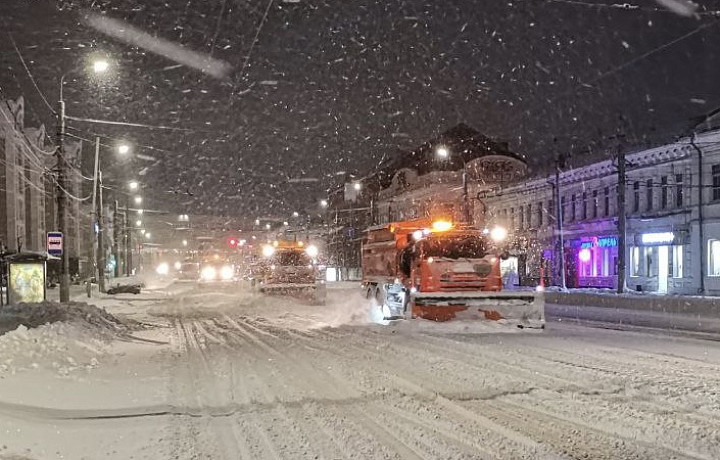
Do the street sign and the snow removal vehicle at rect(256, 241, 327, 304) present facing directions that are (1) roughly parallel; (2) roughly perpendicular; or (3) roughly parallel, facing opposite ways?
roughly parallel

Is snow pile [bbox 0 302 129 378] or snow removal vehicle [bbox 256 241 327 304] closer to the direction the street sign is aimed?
the snow pile

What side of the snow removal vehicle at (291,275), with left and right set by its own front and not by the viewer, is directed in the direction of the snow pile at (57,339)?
front

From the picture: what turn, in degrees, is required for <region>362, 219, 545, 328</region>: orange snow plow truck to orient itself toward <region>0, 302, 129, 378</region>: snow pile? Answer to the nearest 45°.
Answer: approximately 90° to its right

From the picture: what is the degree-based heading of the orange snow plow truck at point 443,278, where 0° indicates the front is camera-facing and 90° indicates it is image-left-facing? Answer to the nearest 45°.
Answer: approximately 315°

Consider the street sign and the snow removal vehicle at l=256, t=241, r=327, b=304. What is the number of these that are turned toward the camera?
2

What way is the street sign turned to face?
toward the camera

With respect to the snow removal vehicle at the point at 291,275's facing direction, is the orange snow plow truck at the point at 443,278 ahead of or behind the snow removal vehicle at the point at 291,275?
ahead

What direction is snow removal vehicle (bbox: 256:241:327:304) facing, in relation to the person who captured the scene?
facing the viewer

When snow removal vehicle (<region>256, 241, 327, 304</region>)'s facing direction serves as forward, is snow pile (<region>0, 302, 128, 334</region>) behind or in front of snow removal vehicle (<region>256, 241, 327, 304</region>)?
in front

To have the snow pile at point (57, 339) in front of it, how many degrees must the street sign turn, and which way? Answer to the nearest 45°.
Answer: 0° — it already faces it

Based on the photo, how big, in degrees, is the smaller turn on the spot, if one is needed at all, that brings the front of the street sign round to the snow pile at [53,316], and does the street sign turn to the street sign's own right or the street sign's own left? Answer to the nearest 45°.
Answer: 0° — it already faces it
